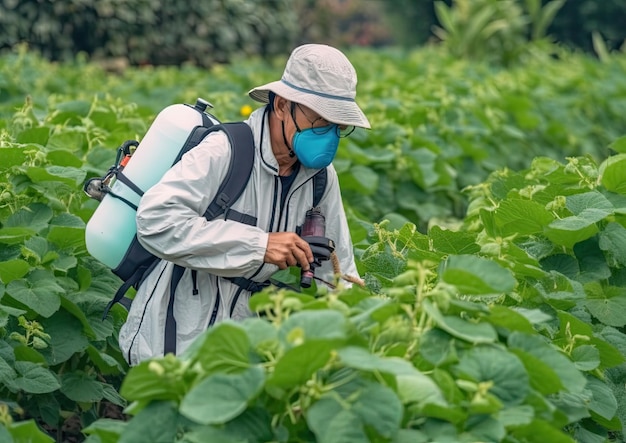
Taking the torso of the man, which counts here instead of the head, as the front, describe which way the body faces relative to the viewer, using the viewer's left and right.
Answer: facing the viewer and to the right of the viewer

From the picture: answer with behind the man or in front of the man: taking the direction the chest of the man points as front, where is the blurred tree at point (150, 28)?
behind

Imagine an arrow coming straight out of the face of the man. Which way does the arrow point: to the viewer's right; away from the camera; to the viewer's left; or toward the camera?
to the viewer's right

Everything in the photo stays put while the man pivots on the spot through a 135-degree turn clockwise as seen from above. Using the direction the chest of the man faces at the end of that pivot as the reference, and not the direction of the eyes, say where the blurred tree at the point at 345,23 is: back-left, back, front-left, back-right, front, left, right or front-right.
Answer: right

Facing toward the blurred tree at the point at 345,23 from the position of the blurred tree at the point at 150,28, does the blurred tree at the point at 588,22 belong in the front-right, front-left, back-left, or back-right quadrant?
front-right
